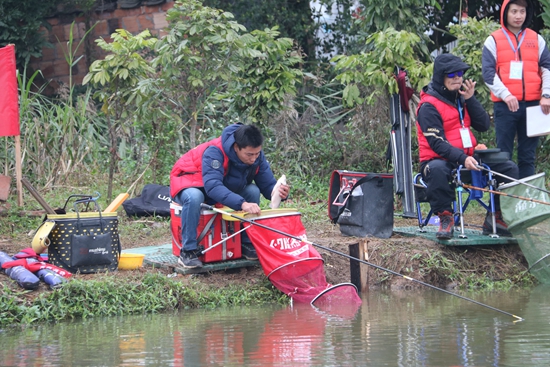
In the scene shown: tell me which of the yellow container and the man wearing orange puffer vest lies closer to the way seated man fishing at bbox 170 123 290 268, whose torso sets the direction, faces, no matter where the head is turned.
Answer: the man wearing orange puffer vest

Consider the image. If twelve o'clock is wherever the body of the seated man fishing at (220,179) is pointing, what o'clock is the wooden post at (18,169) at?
The wooden post is roughly at 6 o'clock from the seated man fishing.

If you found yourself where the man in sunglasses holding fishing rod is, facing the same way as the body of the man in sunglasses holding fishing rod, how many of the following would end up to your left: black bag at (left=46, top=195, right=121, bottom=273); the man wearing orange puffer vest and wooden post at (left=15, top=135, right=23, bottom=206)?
1

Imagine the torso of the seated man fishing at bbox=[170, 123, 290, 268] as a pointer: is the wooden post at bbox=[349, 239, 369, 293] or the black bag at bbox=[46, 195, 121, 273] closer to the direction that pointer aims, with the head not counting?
the wooden post

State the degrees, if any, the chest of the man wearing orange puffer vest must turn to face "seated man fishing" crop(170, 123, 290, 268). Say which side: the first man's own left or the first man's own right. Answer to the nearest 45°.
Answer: approximately 45° to the first man's own right

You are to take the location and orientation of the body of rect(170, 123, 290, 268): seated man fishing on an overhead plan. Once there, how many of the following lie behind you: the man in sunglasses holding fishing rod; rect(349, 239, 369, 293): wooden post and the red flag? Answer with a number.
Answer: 1

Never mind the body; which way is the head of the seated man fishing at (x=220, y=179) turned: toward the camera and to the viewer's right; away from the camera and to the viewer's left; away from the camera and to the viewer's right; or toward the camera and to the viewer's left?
toward the camera and to the viewer's right

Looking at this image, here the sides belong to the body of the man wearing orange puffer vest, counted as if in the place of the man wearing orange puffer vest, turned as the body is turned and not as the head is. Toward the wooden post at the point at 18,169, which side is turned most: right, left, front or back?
right

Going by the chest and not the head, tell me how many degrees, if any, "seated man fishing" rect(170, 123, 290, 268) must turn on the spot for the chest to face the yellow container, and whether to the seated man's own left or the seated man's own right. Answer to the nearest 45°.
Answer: approximately 135° to the seated man's own right
